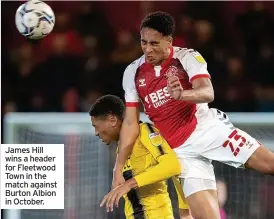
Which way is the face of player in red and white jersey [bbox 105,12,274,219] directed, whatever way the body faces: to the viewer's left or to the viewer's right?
to the viewer's left

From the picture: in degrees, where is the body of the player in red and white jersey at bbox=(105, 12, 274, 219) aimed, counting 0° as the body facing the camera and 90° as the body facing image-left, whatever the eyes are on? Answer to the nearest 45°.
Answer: approximately 45°
